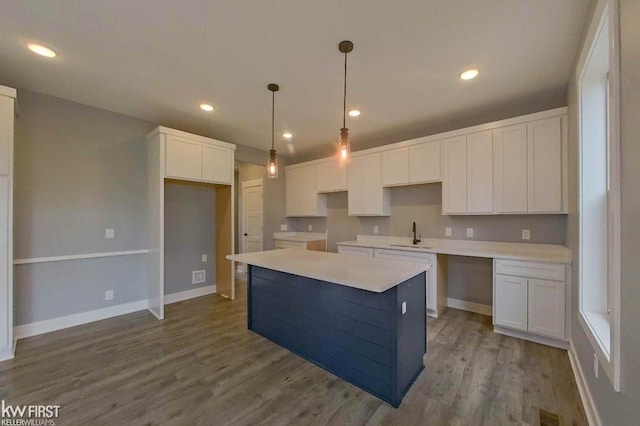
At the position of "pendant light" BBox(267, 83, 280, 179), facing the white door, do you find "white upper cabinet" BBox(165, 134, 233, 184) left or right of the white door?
left

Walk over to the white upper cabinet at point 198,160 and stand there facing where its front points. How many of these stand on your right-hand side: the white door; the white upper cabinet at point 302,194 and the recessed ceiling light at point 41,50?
1

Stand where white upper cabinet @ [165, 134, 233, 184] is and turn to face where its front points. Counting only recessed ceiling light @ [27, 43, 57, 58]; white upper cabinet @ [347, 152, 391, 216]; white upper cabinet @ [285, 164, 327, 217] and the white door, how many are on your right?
1

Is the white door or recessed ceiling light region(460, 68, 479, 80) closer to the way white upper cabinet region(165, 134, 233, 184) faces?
the recessed ceiling light

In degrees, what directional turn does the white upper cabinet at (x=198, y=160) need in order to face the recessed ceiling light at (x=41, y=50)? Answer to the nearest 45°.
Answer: approximately 90° to its right

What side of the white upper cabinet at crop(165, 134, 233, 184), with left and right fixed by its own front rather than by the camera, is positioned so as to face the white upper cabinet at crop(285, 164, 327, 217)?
left

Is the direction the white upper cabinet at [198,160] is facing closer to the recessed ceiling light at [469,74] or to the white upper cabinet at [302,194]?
the recessed ceiling light

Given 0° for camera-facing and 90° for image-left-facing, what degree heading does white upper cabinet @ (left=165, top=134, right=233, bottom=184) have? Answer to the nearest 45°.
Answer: approximately 315°

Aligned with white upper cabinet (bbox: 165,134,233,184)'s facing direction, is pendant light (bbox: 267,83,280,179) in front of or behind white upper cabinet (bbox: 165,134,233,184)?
in front

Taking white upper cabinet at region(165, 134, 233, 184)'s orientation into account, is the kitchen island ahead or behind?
ahead

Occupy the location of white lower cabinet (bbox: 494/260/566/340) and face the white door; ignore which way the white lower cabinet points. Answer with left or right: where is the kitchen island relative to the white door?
left
